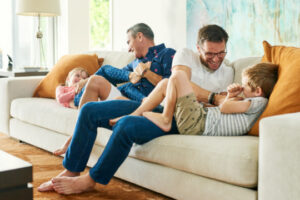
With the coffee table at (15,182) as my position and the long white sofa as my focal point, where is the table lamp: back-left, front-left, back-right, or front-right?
front-left

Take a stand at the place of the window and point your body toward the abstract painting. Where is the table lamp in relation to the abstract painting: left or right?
right

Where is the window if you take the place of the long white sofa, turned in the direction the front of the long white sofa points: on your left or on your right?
on your right

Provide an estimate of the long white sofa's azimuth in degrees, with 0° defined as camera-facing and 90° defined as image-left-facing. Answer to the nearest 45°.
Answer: approximately 45°

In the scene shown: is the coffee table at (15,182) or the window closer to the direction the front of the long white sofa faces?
the coffee table

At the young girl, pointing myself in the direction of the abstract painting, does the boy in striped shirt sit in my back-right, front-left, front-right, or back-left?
front-right

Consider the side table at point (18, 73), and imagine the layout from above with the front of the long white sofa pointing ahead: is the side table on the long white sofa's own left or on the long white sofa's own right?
on the long white sofa's own right

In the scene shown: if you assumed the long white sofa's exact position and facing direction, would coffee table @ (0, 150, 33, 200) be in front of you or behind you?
in front

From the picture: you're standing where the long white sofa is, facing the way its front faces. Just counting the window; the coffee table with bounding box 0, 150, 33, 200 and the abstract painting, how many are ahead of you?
1
